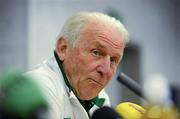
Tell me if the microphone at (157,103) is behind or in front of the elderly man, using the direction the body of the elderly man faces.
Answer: in front

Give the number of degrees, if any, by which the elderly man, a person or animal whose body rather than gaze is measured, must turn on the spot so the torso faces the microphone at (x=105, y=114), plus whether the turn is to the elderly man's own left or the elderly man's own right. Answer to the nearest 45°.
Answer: approximately 45° to the elderly man's own right

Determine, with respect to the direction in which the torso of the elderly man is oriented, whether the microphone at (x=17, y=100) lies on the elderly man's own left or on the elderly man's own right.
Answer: on the elderly man's own right

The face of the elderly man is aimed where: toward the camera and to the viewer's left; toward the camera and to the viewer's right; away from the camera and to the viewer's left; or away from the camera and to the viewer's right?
toward the camera and to the viewer's right

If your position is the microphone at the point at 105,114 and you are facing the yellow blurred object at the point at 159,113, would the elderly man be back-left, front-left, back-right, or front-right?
back-left

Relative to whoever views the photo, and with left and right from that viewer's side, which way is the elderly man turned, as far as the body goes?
facing the viewer and to the right of the viewer
